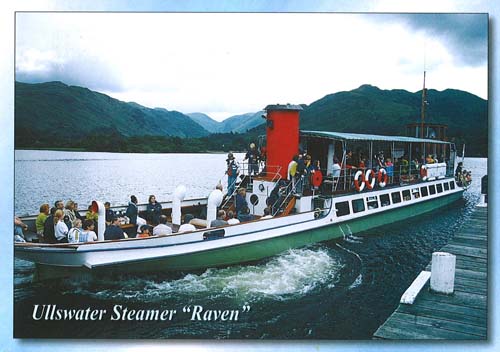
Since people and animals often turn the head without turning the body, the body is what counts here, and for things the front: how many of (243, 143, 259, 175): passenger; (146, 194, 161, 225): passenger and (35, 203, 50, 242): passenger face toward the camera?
2

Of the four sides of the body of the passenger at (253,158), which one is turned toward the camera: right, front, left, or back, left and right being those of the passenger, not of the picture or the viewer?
front

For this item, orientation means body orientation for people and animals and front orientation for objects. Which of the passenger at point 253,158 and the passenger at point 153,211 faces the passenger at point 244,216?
the passenger at point 253,158

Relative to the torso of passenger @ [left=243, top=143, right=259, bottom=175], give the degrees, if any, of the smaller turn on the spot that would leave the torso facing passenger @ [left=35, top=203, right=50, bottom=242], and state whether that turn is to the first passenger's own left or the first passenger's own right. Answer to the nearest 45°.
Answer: approximately 45° to the first passenger's own right

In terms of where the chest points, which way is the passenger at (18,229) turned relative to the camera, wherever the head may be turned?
to the viewer's right
